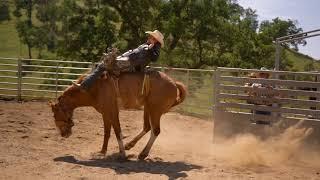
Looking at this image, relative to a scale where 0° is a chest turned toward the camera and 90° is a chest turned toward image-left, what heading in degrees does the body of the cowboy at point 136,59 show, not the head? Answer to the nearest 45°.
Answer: approximately 90°

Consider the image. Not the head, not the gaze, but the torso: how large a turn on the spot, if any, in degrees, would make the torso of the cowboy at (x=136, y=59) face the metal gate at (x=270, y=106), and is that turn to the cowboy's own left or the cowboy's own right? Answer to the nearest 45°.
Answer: approximately 180°

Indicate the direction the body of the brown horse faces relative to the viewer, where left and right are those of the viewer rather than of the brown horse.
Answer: facing to the left of the viewer

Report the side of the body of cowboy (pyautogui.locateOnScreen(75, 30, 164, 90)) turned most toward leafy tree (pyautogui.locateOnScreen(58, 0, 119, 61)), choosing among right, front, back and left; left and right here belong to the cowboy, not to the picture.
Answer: right
